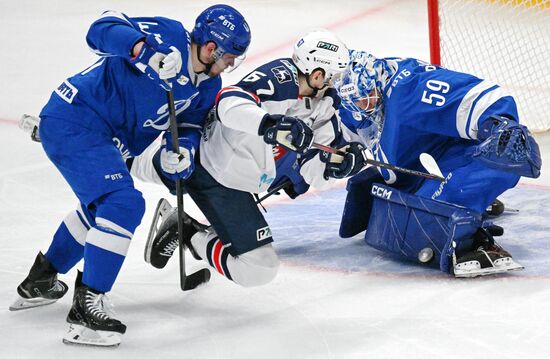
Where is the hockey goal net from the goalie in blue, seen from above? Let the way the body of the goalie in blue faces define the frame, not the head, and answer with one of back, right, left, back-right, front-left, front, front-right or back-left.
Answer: back-right

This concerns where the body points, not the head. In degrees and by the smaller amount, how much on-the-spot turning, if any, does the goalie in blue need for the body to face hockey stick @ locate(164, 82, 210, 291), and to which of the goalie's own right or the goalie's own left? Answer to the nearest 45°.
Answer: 0° — they already face it

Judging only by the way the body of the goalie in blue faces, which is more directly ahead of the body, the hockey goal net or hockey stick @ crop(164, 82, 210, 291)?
the hockey stick
